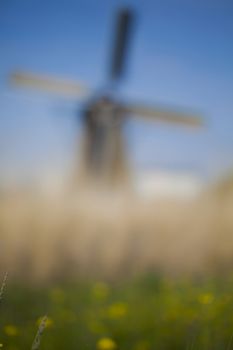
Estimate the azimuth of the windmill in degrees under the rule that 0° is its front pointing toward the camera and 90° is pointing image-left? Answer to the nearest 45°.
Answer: approximately 0°

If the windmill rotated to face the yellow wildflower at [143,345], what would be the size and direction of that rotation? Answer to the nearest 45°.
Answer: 0° — it already faces it
